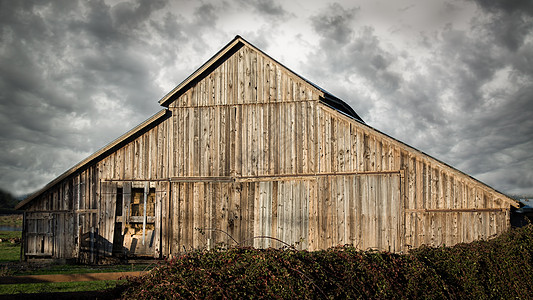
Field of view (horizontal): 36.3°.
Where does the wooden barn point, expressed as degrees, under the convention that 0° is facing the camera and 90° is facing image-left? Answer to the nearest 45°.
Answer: approximately 0°
